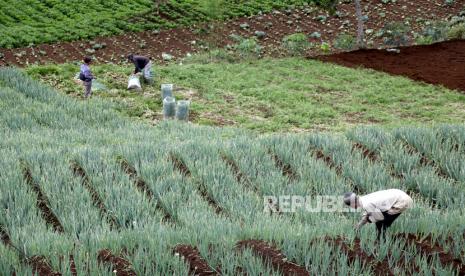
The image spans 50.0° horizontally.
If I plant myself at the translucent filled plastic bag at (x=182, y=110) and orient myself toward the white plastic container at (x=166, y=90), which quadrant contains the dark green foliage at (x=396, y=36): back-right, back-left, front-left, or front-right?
front-right

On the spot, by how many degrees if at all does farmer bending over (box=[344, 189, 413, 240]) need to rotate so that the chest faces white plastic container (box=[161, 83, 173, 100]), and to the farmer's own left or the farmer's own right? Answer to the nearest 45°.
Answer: approximately 45° to the farmer's own right

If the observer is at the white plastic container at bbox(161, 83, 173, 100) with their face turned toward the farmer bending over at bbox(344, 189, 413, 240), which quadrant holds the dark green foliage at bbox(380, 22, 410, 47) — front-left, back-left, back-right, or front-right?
back-left

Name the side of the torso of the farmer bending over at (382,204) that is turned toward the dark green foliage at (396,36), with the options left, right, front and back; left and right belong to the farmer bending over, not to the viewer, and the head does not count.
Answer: right

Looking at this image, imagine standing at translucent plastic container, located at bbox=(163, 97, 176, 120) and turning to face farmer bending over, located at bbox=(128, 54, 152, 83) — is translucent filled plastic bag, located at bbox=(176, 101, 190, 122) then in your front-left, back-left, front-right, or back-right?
back-right

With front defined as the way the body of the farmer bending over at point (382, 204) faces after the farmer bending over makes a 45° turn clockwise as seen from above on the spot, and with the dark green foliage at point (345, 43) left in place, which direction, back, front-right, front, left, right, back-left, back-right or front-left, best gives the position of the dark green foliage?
front-right

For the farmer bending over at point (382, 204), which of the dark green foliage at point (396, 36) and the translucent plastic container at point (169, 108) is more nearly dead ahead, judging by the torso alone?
the translucent plastic container

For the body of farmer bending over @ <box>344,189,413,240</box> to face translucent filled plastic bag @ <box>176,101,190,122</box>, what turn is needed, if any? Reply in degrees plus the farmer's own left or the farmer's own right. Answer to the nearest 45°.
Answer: approximately 45° to the farmer's own right

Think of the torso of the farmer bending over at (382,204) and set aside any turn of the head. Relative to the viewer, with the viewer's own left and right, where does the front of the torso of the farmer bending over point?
facing to the left of the viewer

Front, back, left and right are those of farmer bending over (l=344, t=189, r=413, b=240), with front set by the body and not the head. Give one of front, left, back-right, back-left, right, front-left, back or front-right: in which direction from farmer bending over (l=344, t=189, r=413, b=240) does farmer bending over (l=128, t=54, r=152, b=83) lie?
front-right

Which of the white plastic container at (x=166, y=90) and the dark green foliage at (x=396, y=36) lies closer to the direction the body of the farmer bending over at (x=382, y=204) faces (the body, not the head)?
the white plastic container

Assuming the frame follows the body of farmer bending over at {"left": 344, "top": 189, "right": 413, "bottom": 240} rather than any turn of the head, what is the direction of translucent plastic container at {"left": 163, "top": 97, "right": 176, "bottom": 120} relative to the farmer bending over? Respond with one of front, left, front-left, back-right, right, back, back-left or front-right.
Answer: front-right
